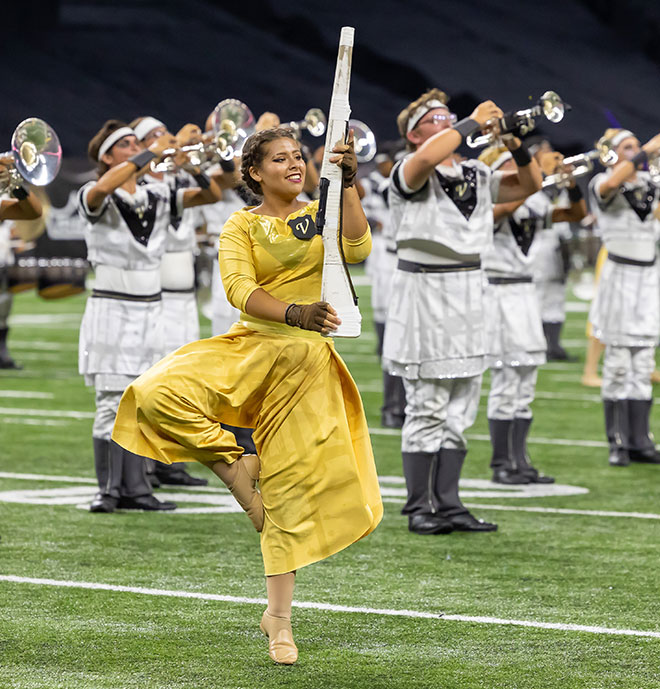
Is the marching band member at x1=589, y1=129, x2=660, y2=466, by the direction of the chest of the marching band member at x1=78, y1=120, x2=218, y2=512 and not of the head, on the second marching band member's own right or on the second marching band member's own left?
on the second marching band member's own left

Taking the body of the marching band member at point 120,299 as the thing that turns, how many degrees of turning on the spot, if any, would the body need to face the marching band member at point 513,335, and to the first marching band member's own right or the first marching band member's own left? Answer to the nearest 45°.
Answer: approximately 45° to the first marching band member's own left

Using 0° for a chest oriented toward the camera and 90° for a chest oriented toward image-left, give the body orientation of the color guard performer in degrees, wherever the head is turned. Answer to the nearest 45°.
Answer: approximately 315°

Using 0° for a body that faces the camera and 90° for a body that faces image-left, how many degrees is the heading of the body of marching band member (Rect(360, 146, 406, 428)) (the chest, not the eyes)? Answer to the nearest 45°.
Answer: approximately 315°

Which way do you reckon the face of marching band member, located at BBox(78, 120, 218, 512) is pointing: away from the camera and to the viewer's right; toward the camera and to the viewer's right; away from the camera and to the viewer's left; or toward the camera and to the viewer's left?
toward the camera and to the viewer's right

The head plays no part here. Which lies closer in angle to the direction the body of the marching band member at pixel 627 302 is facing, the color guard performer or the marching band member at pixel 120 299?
the color guard performer

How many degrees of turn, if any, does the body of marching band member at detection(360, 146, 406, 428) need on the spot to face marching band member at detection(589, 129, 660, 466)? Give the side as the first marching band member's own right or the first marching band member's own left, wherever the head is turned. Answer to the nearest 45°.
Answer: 0° — they already face them

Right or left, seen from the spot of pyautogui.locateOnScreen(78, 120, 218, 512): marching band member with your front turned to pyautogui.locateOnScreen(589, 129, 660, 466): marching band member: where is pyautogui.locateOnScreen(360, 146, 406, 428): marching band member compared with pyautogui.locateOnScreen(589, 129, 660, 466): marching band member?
left

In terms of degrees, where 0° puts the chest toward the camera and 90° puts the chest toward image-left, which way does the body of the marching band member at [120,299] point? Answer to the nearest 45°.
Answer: approximately 315°

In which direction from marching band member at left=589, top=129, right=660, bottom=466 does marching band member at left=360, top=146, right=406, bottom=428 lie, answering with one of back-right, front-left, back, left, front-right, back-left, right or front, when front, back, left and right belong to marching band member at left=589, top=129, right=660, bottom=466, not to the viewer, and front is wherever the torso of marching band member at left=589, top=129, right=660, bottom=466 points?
back

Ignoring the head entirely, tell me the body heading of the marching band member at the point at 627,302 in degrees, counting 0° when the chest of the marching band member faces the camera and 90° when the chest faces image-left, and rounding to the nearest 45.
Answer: approximately 315°

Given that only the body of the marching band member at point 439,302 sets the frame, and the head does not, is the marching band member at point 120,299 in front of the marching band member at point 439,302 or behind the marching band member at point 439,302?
behind
